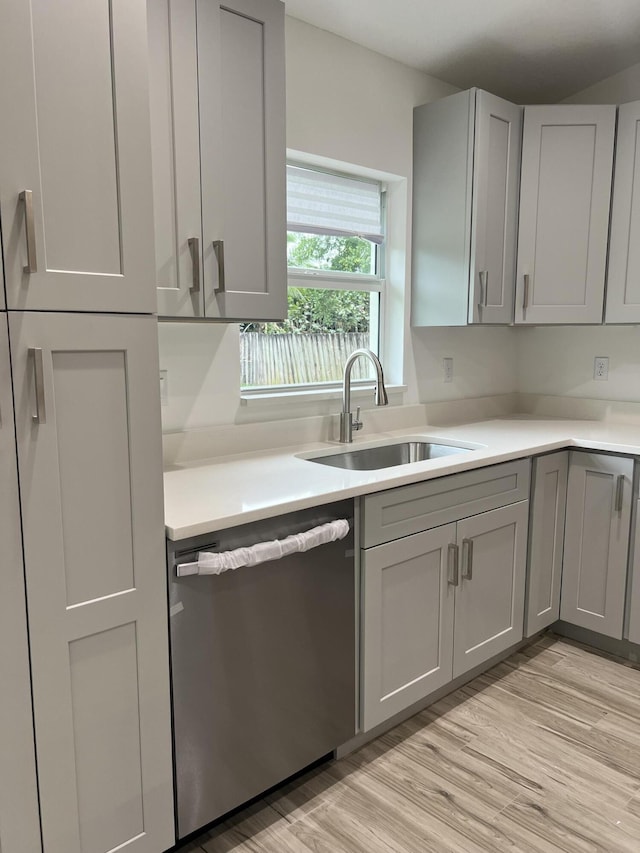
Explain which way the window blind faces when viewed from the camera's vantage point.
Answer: facing the viewer and to the right of the viewer

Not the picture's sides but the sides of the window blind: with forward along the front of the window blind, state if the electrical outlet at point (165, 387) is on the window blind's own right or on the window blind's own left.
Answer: on the window blind's own right

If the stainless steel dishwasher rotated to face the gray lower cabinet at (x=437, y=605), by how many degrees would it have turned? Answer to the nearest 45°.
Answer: approximately 90° to its left

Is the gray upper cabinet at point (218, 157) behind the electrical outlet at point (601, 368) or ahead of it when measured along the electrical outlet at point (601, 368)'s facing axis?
ahead

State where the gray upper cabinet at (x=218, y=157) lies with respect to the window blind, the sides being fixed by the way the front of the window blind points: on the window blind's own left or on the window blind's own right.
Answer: on the window blind's own right

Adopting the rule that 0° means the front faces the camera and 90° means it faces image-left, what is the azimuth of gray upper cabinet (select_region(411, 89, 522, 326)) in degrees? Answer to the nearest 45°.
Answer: approximately 315°

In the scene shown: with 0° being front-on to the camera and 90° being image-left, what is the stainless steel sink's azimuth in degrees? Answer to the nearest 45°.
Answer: approximately 315°

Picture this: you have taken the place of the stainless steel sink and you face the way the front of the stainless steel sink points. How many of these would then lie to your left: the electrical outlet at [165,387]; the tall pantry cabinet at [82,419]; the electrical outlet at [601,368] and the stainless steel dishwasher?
1
